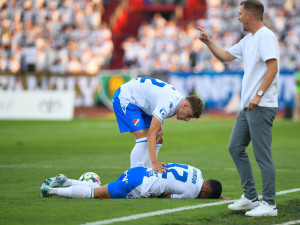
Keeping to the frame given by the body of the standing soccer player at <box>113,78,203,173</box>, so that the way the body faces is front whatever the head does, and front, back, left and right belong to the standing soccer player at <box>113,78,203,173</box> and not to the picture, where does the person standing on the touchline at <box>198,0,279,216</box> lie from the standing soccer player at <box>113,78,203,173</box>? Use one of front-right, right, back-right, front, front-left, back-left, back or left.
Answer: front-right

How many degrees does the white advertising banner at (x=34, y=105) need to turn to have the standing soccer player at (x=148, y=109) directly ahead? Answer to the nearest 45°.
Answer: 0° — it already faces them

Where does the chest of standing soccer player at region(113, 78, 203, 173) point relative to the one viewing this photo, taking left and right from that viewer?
facing to the right of the viewer

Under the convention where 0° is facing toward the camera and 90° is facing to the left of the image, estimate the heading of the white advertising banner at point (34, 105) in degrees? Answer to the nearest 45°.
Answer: approximately 0°

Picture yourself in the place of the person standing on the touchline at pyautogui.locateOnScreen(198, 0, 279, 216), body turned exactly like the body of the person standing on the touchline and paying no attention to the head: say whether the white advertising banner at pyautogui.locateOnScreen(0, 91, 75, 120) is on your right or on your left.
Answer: on your right

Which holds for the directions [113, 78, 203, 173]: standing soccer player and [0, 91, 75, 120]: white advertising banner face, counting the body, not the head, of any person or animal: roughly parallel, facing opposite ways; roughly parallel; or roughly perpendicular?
roughly perpendicular
